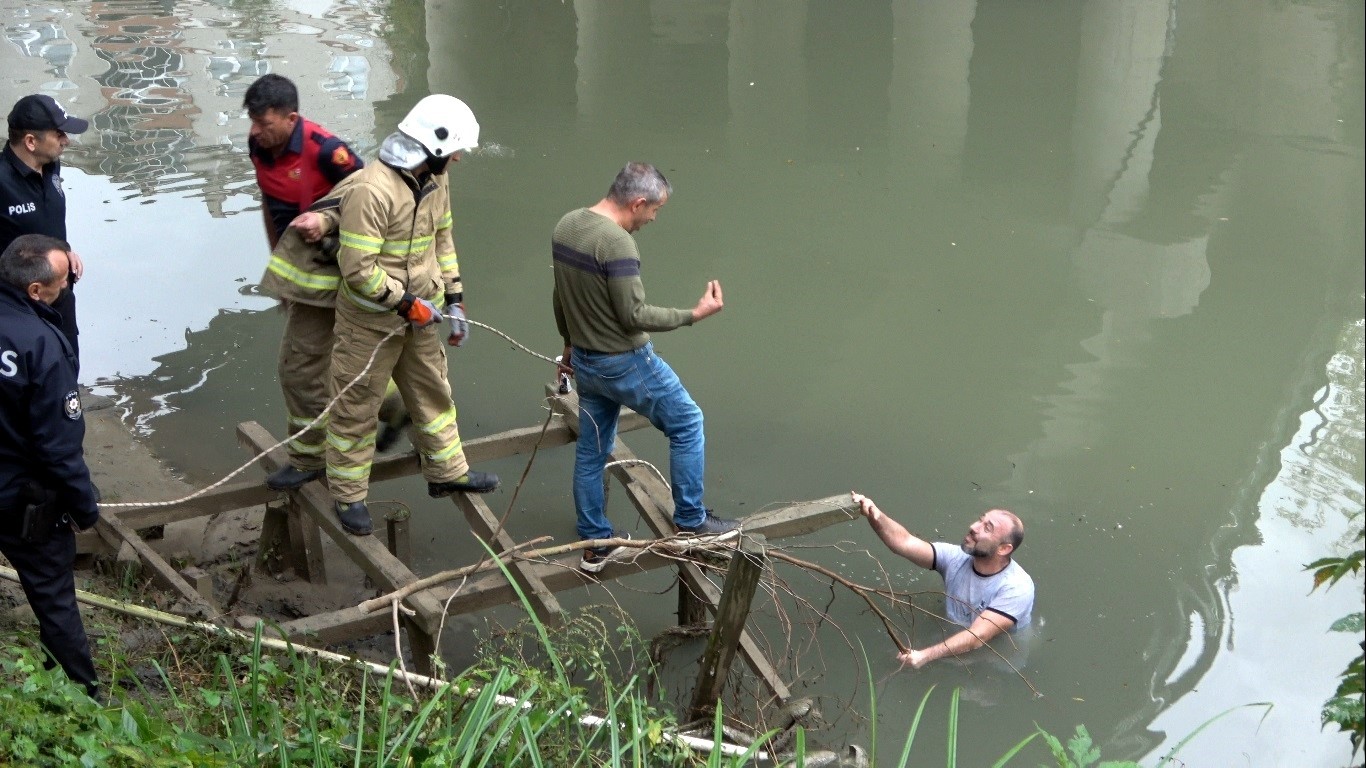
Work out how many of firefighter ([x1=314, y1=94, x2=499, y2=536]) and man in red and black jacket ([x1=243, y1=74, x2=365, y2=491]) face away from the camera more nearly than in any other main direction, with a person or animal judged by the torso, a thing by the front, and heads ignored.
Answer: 0

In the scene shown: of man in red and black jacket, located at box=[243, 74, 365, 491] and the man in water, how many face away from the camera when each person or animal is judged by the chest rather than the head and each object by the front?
0

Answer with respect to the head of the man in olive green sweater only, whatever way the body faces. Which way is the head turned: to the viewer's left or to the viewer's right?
to the viewer's right

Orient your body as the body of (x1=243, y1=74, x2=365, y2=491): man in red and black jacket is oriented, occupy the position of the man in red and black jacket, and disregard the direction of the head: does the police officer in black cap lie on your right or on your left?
on your right

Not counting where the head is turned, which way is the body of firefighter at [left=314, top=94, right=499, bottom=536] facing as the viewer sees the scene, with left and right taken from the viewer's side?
facing the viewer and to the right of the viewer

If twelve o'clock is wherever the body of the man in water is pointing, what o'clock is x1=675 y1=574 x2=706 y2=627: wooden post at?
The wooden post is roughly at 1 o'clock from the man in water.

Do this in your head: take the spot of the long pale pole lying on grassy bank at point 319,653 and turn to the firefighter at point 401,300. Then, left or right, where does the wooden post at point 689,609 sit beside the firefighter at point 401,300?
right

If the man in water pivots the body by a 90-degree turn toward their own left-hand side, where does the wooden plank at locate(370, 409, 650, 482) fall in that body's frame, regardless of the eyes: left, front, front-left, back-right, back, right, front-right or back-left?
back-right

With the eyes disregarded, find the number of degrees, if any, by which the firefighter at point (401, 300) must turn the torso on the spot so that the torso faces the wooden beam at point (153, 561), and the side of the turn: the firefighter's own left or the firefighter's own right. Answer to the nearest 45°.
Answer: approximately 135° to the firefighter's own right

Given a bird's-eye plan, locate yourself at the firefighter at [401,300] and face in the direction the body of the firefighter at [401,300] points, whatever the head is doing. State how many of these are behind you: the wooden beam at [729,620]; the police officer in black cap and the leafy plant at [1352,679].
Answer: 1

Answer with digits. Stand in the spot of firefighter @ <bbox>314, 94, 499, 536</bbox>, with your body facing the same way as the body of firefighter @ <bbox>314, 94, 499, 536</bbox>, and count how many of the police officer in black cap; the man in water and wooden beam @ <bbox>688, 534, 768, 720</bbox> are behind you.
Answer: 1

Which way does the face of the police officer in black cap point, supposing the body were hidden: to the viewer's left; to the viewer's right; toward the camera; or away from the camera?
to the viewer's right

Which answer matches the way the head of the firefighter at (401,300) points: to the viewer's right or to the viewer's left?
to the viewer's right

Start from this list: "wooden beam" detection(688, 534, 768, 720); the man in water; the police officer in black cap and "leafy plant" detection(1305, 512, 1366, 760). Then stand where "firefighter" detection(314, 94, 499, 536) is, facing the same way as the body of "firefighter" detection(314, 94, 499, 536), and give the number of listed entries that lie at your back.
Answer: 1
